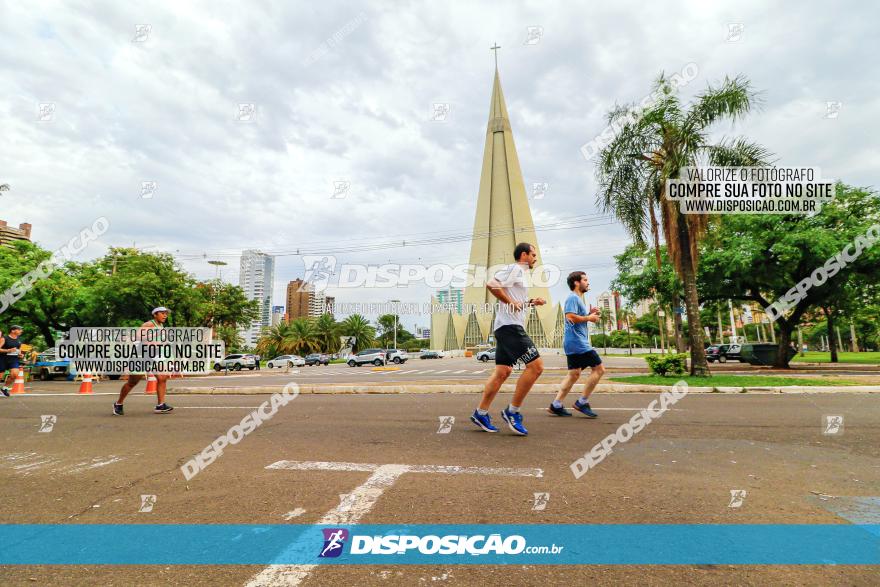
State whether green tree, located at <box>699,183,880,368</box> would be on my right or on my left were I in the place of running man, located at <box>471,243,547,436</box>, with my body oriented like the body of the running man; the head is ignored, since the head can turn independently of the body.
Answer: on my left

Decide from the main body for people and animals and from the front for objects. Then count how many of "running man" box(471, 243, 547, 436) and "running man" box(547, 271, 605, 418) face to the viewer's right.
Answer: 2

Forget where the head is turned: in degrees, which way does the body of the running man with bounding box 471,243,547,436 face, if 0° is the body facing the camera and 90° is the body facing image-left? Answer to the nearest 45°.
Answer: approximately 270°

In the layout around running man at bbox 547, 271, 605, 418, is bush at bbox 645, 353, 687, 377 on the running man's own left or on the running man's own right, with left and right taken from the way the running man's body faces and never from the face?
on the running man's own left

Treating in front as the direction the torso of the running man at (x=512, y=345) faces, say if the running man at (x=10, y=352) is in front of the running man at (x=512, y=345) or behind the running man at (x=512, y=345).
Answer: behind

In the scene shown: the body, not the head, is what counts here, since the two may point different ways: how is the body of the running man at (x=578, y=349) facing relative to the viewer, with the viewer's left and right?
facing to the right of the viewer

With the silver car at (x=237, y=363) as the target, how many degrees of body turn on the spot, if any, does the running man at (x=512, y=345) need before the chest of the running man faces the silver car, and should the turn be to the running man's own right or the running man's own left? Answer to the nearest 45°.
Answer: approximately 135° to the running man's own left

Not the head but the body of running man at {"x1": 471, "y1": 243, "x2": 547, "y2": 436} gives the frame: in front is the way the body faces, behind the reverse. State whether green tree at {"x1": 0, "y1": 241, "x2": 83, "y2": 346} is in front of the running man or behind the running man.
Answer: behind

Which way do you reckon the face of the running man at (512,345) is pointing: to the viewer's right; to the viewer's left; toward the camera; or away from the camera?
to the viewer's right
